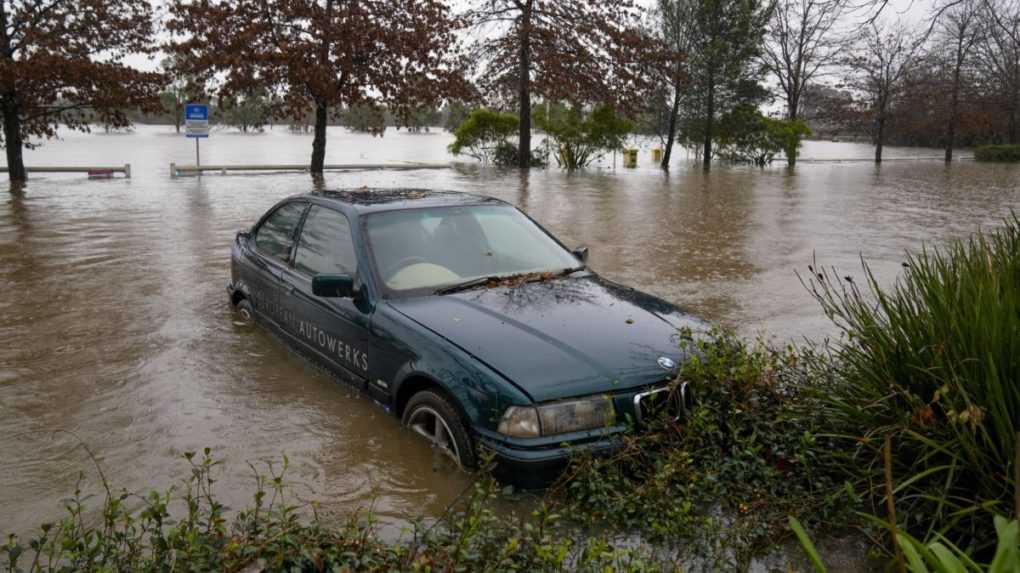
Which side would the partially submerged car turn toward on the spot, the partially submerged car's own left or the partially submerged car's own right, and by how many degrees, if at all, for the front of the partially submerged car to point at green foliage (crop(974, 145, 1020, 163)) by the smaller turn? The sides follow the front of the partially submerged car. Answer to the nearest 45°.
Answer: approximately 90° to the partially submerged car's own left

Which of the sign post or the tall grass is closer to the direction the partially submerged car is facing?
the tall grass

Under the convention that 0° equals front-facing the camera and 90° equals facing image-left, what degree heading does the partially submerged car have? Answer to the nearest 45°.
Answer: approximately 315°

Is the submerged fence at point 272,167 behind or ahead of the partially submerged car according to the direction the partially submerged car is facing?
behind

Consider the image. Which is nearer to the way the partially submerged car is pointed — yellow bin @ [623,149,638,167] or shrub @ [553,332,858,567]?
the shrub

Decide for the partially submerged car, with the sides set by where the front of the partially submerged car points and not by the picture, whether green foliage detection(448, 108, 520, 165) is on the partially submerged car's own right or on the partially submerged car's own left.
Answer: on the partially submerged car's own left

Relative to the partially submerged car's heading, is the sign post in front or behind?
behind

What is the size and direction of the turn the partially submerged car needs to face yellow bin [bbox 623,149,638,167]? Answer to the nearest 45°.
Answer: approximately 135° to its left

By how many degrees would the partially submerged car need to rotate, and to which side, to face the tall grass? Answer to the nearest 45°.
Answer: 0° — it already faces it
